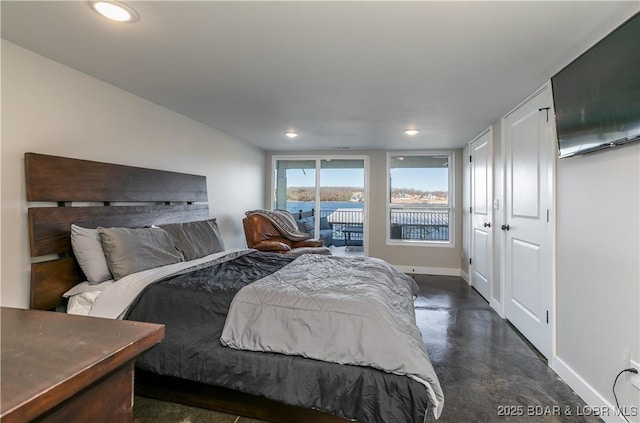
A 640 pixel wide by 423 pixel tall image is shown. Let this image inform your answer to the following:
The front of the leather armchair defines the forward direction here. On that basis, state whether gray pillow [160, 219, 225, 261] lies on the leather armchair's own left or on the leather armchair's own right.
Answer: on the leather armchair's own right

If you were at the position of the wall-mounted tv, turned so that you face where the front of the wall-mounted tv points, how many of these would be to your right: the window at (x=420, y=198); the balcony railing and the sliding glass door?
3

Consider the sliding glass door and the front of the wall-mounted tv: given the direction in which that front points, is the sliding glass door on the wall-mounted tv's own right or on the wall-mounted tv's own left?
on the wall-mounted tv's own right

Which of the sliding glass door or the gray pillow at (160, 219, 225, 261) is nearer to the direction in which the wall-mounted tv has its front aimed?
the gray pillow

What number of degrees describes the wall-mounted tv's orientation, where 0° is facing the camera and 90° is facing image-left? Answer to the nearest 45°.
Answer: approximately 45°

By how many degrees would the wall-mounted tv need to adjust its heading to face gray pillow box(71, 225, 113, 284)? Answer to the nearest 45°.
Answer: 0° — it already faces it
